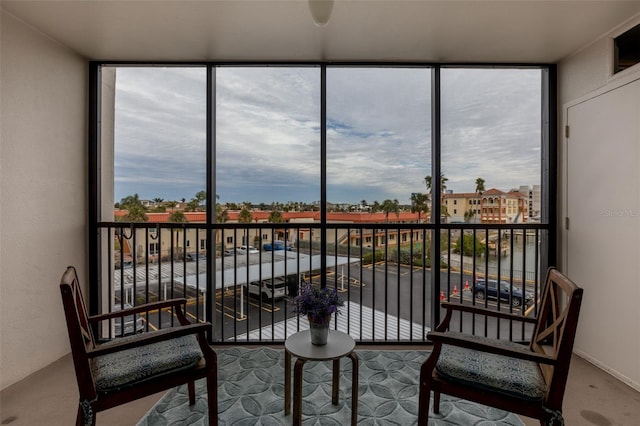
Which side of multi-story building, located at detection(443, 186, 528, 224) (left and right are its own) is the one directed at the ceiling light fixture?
front

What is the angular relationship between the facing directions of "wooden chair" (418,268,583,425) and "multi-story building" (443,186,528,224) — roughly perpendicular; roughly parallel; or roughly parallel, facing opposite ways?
roughly perpendicular

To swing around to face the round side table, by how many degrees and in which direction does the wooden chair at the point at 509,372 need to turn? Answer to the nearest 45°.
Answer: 0° — it already faces it

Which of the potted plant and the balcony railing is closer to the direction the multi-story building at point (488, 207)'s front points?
the potted plant

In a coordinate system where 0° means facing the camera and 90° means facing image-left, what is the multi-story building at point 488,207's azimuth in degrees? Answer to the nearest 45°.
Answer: approximately 0°

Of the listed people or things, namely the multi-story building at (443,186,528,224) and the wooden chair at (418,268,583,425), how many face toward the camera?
1

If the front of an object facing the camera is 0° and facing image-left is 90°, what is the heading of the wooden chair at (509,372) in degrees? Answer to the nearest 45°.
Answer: approximately 90°

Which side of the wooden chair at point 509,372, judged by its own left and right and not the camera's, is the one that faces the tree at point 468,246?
right
